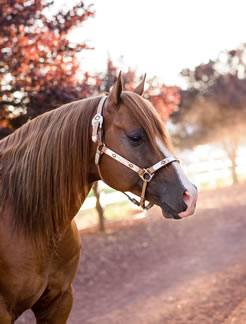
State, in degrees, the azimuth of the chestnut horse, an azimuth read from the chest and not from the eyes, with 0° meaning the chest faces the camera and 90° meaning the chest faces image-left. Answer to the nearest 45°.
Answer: approximately 315°

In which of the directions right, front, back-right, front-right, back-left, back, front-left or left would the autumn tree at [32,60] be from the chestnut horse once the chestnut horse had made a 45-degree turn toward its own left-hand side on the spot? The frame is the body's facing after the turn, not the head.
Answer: left

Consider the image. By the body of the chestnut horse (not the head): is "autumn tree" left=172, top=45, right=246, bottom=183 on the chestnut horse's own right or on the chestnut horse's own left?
on the chestnut horse's own left
